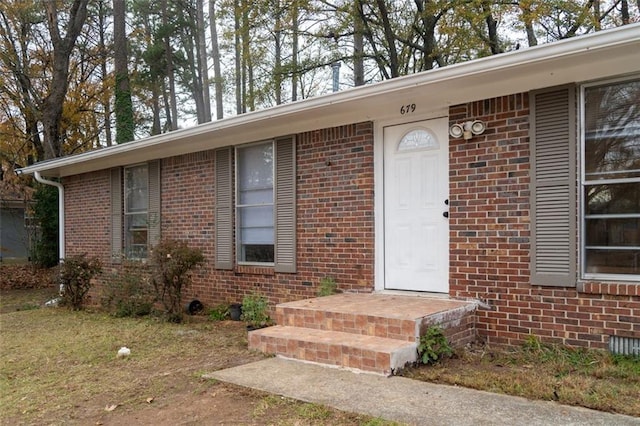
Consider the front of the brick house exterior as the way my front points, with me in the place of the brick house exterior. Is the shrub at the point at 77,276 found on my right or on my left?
on my right

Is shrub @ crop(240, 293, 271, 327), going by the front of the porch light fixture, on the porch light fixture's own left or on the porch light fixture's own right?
on the porch light fixture's own right

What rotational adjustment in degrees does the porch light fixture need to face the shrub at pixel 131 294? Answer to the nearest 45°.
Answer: approximately 90° to its right

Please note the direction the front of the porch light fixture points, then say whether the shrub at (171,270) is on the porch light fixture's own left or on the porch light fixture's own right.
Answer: on the porch light fixture's own right

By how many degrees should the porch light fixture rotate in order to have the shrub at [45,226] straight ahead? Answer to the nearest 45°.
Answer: approximately 135° to its right

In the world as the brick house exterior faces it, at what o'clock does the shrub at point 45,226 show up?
The shrub is roughly at 3 o'clock from the brick house exterior.

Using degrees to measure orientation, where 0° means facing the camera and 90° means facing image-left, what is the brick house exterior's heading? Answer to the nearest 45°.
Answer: approximately 45°
